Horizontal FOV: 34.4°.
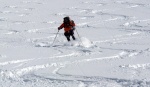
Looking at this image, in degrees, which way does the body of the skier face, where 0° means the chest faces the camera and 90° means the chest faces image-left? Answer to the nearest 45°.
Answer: approximately 45°

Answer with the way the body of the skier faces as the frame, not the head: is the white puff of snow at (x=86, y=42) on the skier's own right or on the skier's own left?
on the skier's own left
